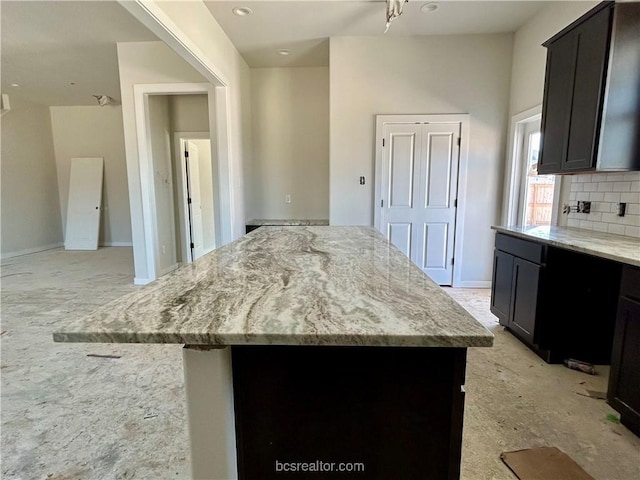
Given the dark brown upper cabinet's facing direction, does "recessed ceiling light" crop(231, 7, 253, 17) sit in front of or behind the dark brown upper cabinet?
in front

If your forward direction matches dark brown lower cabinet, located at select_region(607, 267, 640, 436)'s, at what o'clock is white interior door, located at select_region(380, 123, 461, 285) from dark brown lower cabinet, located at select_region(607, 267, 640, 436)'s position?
The white interior door is roughly at 3 o'clock from the dark brown lower cabinet.

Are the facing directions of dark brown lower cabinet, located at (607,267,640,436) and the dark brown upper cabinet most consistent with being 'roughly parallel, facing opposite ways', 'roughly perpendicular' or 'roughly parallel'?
roughly parallel

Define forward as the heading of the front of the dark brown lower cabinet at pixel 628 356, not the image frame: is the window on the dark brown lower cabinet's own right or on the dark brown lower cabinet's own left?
on the dark brown lower cabinet's own right

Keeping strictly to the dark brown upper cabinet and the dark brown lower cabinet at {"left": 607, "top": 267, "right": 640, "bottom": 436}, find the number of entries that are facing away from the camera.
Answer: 0

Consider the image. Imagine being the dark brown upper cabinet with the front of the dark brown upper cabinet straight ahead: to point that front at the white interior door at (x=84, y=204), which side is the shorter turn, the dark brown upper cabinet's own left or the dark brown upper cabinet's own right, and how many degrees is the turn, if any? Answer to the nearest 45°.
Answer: approximately 45° to the dark brown upper cabinet's own right

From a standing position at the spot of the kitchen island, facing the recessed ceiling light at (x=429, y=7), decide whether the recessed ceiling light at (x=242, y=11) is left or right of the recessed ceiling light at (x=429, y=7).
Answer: left

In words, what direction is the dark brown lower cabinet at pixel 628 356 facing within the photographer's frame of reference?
facing the viewer and to the left of the viewer

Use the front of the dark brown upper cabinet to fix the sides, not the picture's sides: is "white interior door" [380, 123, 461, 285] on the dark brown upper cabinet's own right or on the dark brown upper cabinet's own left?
on the dark brown upper cabinet's own right

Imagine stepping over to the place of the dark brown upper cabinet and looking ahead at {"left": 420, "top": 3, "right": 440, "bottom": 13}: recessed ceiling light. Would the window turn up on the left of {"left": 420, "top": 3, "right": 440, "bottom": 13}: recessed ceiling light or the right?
right
